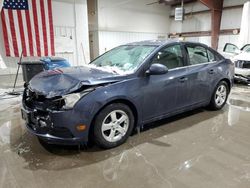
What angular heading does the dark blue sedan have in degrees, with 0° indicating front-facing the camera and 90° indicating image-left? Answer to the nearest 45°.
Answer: approximately 45°
